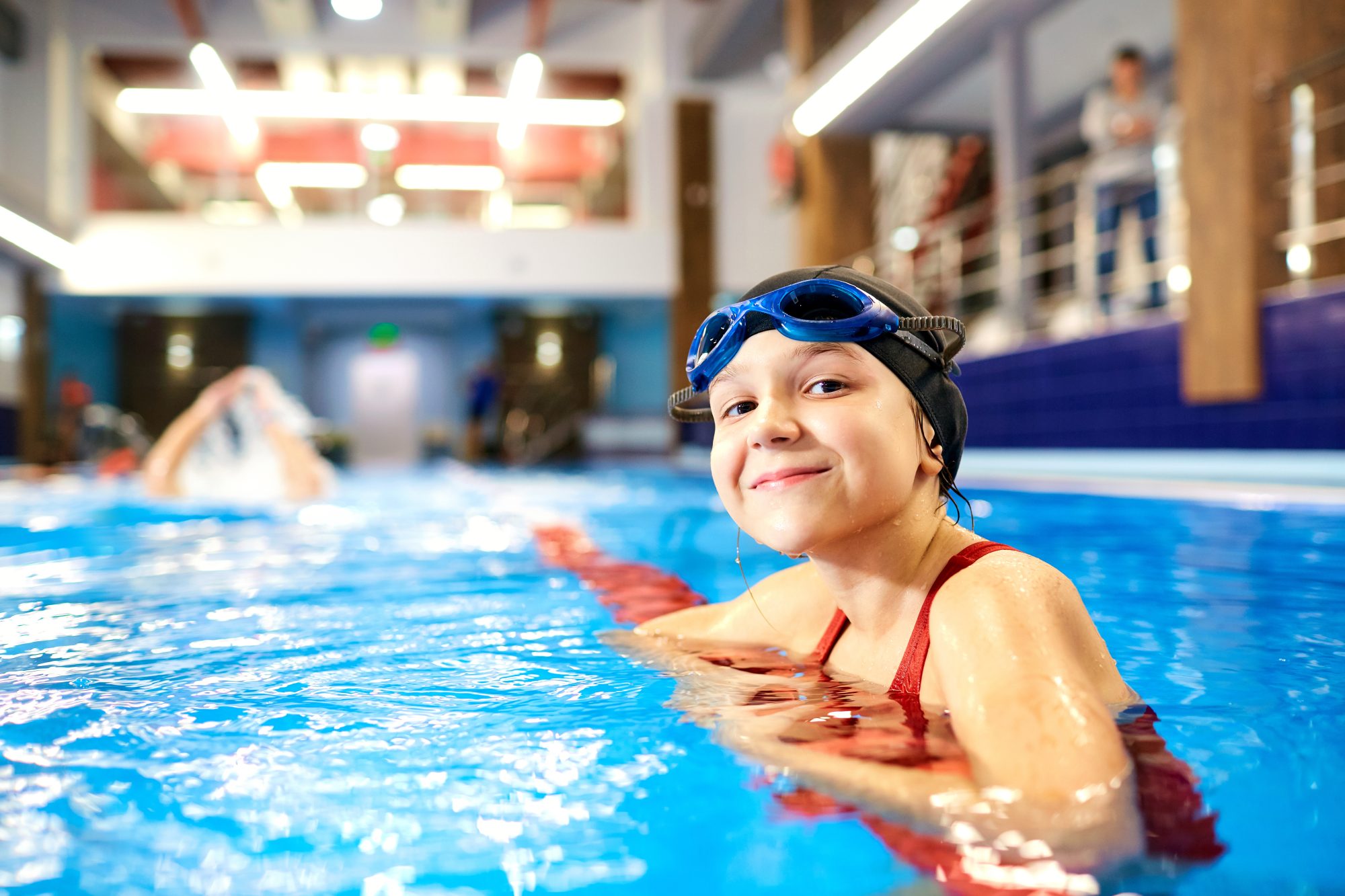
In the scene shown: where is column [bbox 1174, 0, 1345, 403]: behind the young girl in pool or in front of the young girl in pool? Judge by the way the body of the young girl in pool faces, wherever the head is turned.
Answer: behind

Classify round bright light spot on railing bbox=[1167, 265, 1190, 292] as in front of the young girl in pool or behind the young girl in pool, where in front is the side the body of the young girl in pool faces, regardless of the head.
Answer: behind

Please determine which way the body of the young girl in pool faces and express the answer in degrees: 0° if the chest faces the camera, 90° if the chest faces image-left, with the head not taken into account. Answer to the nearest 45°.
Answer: approximately 45°

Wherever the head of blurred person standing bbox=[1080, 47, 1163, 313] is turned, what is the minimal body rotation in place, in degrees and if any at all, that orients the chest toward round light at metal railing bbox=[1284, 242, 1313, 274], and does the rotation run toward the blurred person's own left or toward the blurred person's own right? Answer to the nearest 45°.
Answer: approximately 45° to the blurred person's own left

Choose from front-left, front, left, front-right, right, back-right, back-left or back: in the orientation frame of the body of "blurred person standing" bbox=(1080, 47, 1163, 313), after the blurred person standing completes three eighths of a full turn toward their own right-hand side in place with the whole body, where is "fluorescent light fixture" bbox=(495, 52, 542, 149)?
front

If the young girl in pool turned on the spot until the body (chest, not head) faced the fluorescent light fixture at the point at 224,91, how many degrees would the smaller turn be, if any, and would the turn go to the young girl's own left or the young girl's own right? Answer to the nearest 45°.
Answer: approximately 90° to the young girl's own right

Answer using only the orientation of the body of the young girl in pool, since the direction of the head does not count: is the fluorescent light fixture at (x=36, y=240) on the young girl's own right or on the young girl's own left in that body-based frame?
on the young girl's own right
